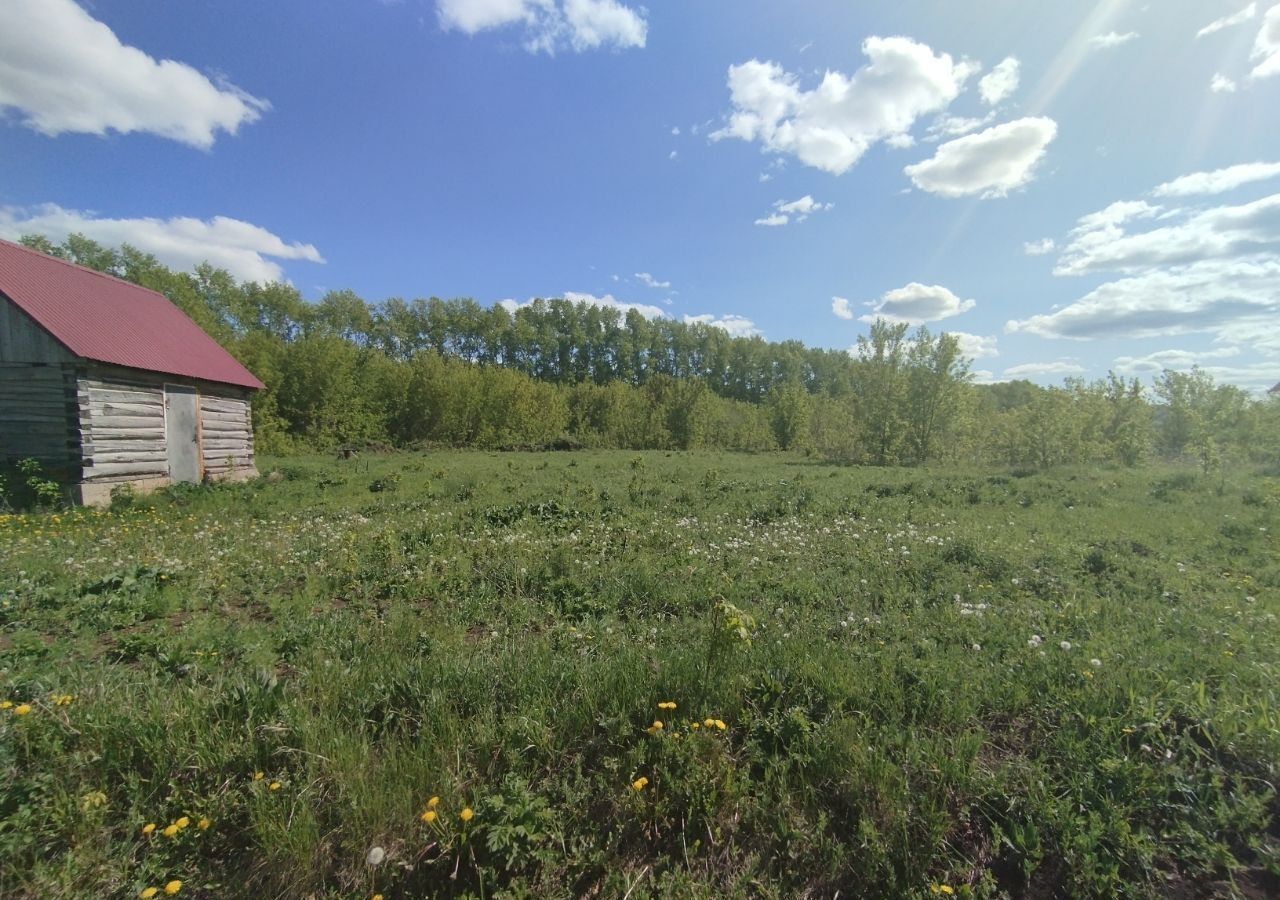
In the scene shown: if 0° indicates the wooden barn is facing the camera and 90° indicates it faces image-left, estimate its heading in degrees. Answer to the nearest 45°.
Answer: approximately 315°
